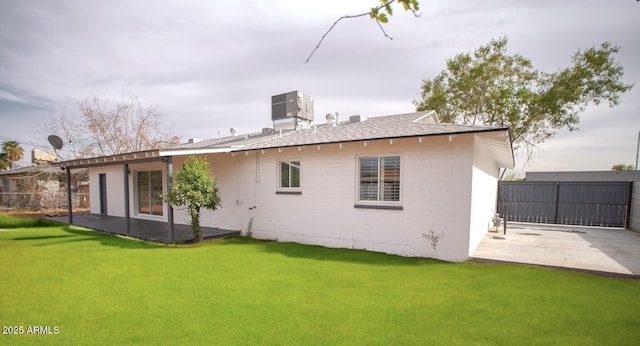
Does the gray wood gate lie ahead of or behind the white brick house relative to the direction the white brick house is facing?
ahead
